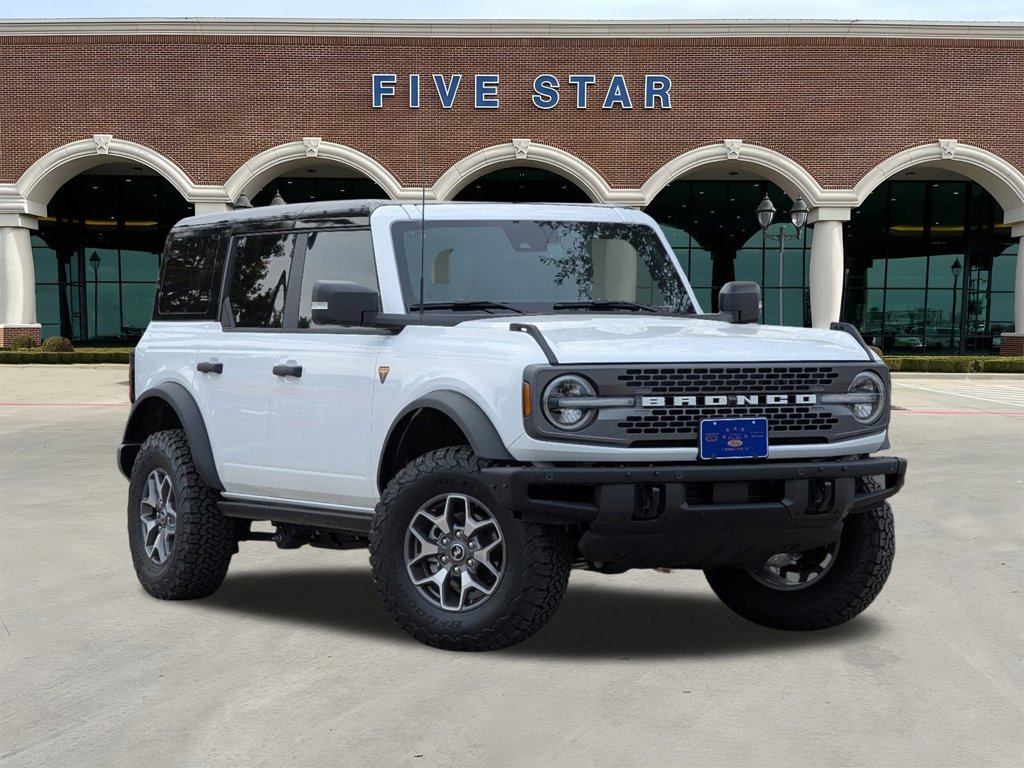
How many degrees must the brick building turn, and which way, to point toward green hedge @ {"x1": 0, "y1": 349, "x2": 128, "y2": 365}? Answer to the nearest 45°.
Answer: approximately 90° to its right

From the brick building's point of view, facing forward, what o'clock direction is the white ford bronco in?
The white ford bronco is roughly at 12 o'clock from the brick building.

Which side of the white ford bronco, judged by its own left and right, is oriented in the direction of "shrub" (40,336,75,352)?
back

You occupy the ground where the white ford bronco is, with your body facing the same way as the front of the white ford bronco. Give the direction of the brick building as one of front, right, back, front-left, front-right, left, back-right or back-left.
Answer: back-left

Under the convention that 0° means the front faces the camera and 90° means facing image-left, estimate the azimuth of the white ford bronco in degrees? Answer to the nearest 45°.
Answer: approximately 315°

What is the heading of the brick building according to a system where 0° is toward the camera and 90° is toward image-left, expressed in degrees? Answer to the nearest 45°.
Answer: approximately 0°

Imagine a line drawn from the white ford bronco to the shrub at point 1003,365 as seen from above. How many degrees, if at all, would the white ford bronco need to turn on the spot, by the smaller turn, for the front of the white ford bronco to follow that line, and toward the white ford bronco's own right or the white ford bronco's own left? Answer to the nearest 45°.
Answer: approximately 90° to the white ford bronco's own left
